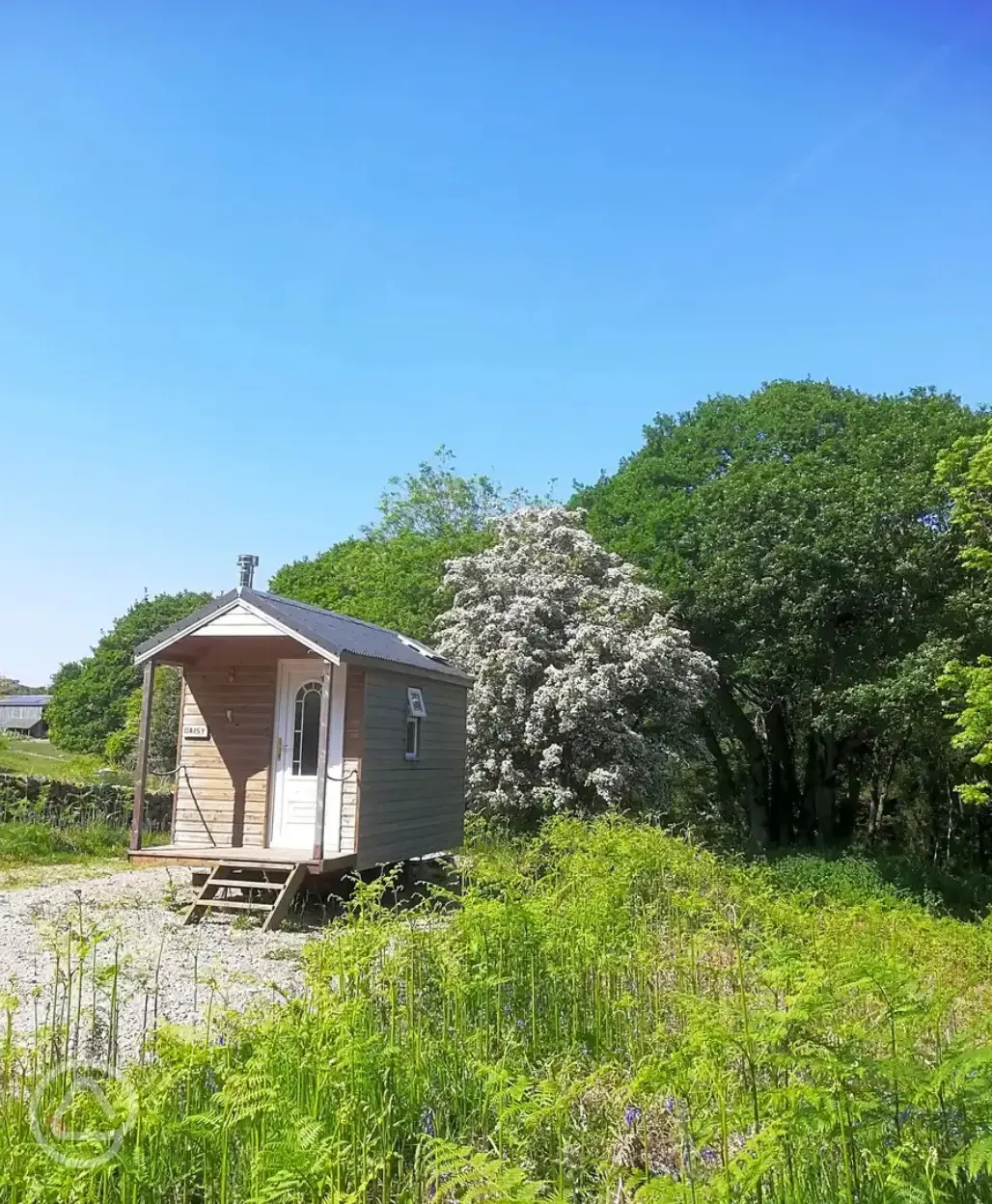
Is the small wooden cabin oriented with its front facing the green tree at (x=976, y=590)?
no

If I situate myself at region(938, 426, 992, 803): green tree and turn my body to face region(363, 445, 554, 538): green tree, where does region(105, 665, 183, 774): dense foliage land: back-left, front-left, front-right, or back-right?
front-left

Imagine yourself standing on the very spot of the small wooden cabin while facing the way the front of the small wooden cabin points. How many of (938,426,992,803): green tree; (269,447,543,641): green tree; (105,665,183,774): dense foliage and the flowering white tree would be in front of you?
0

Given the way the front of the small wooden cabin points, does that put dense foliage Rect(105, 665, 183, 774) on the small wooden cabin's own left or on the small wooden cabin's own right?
on the small wooden cabin's own right

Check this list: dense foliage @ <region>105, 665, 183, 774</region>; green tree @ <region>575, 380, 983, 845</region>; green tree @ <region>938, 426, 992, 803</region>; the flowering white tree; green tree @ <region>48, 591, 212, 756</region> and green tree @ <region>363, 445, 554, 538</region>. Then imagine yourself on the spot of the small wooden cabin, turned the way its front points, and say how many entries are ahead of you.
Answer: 0

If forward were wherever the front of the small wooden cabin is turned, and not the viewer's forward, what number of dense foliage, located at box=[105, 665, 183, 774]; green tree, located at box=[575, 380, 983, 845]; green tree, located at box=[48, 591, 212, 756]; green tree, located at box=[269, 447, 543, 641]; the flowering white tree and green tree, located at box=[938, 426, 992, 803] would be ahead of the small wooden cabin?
0

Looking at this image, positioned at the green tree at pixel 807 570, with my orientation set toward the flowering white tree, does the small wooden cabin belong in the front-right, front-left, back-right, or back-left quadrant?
front-left

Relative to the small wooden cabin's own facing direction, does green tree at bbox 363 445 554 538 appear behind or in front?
behind

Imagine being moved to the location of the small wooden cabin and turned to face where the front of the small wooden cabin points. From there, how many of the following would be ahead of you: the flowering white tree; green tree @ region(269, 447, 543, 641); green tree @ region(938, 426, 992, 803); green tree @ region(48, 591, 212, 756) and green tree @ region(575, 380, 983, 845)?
0

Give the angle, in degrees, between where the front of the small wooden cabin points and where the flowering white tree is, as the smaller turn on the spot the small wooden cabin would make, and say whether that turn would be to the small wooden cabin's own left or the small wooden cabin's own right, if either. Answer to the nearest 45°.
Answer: approximately 180°

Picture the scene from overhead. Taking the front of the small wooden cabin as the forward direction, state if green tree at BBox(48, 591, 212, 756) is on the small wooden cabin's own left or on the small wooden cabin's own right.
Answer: on the small wooden cabin's own right

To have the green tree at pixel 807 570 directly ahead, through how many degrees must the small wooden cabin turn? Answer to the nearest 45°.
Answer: approximately 180°

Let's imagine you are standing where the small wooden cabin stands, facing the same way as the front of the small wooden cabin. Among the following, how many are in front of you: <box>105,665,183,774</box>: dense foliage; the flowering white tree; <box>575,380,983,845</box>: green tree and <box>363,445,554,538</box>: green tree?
0

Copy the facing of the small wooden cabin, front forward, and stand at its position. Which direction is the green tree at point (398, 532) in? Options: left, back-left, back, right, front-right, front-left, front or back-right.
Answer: back-right

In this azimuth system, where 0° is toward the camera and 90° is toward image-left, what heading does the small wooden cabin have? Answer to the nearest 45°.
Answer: approximately 45°

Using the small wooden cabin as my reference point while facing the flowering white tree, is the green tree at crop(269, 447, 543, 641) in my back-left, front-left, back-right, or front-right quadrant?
front-left
